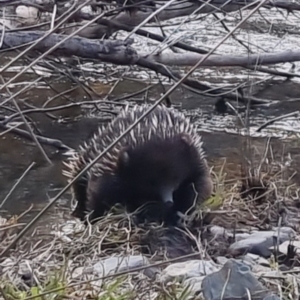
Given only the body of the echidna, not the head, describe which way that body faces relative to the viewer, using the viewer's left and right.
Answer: facing the viewer and to the right of the viewer

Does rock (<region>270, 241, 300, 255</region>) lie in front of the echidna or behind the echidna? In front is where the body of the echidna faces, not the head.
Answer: in front

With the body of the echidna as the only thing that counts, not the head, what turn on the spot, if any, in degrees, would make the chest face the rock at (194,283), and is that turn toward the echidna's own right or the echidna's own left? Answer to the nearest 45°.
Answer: approximately 45° to the echidna's own right

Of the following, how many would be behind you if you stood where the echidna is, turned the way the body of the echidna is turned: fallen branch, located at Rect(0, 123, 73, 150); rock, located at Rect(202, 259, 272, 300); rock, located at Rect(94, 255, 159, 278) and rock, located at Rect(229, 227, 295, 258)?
1
